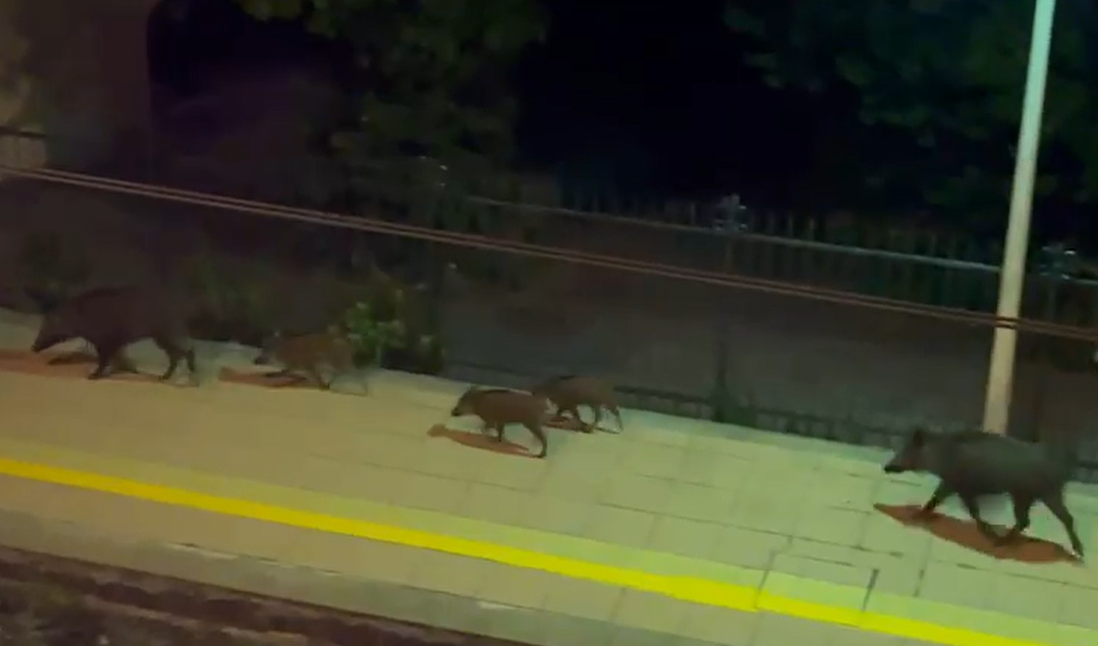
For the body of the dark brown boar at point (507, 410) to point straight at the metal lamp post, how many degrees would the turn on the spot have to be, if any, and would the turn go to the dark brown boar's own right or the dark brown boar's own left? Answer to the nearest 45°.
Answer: approximately 180°

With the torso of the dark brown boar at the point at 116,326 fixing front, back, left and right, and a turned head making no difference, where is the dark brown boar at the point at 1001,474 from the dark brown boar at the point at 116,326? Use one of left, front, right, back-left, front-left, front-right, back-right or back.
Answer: back-left

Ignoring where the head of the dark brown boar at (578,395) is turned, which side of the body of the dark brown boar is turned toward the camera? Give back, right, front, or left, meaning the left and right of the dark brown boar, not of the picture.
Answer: left

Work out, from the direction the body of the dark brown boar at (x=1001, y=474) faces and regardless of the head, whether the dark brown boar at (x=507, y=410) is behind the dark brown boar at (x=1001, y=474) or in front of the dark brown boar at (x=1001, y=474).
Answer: in front

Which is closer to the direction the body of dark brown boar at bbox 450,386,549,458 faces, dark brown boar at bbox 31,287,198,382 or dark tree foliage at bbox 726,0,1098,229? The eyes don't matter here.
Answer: the dark brown boar

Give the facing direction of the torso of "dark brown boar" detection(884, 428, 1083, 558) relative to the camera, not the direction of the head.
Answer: to the viewer's left

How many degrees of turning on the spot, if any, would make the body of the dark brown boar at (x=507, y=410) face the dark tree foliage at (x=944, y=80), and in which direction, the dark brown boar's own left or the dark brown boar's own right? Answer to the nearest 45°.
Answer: approximately 135° to the dark brown boar's own right

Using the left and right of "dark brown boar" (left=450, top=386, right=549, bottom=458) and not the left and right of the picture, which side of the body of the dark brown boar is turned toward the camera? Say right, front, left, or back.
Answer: left

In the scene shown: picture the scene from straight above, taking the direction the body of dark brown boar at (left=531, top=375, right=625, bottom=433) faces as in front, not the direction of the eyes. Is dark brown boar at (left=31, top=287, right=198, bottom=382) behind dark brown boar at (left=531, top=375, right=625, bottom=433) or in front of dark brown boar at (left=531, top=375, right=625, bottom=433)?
in front

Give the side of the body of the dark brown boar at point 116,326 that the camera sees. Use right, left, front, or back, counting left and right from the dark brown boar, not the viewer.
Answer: left

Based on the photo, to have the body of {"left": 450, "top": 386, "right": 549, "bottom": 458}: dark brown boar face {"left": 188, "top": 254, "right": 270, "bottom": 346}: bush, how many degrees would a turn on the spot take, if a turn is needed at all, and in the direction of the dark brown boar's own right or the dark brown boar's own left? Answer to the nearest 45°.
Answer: approximately 45° to the dark brown boar's own right

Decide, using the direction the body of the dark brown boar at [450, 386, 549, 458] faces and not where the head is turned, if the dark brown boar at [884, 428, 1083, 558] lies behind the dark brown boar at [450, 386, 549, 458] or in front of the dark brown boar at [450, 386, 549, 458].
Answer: behind

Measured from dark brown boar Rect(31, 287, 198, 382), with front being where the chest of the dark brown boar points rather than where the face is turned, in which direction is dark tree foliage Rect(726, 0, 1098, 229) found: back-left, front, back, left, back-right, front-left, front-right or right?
back
